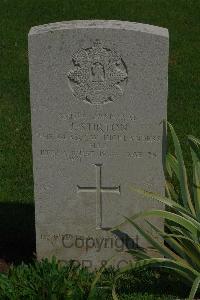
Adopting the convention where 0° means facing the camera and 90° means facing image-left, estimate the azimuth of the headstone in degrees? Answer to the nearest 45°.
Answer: approximately 0°
